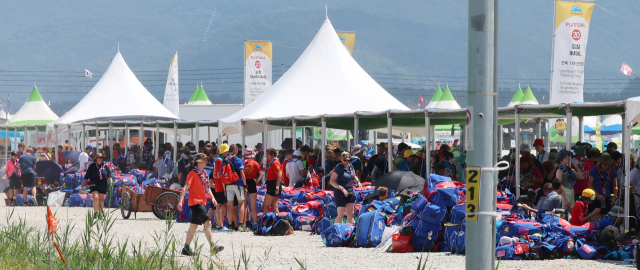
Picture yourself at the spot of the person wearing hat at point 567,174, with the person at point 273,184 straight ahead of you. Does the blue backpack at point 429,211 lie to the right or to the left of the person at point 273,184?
left

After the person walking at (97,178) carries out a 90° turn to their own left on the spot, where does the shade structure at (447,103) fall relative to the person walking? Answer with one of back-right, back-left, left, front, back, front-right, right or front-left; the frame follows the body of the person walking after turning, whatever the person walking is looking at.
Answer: front-left

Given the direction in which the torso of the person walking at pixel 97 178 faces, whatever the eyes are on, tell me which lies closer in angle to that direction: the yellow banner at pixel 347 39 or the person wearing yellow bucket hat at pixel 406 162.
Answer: the person wearing yellow bucket hat

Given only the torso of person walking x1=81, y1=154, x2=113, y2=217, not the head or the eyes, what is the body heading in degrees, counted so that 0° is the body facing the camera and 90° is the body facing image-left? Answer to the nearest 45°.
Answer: approximately 0°
